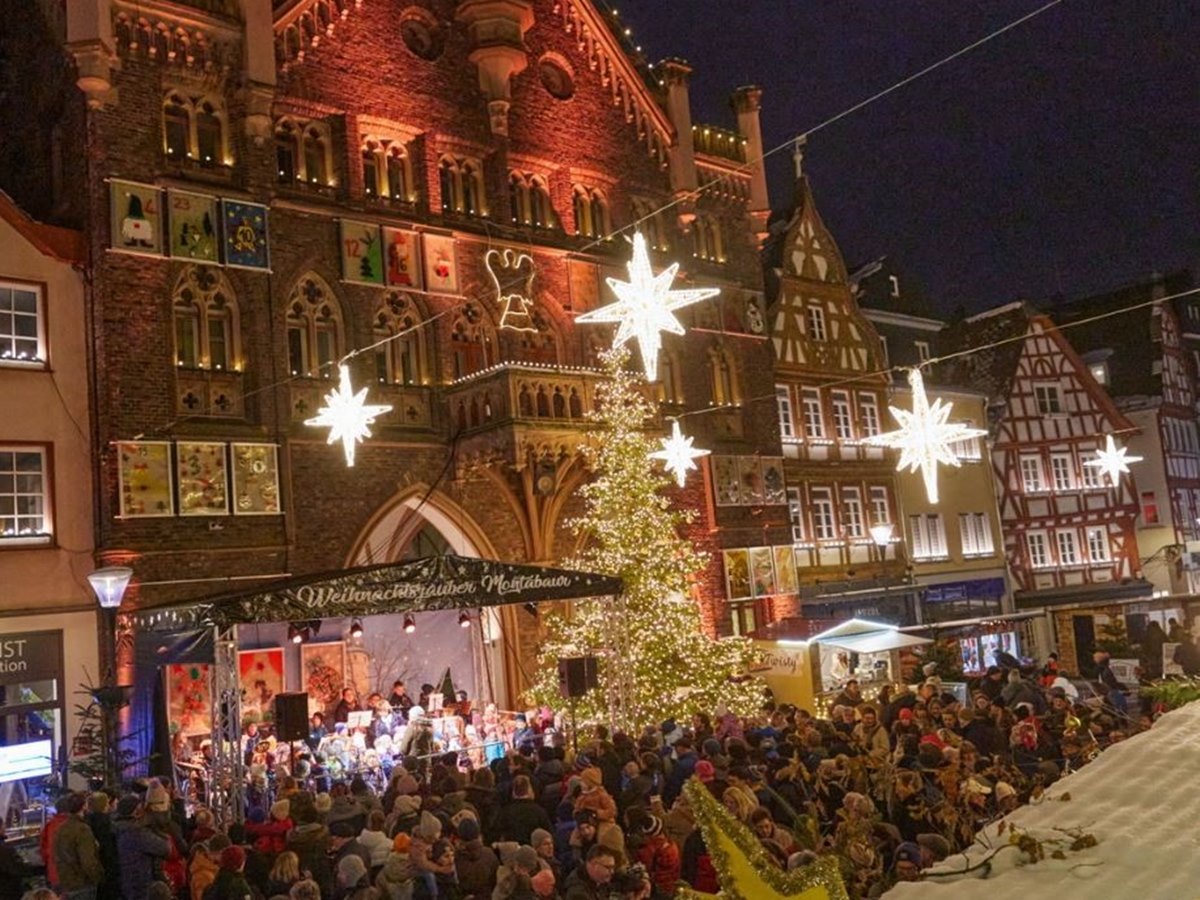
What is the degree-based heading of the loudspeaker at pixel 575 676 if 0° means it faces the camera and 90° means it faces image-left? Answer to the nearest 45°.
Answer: approximately 315°

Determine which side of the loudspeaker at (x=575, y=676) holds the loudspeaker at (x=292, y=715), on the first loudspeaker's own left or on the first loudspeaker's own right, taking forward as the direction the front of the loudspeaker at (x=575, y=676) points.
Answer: on the first loudspeaker's own right

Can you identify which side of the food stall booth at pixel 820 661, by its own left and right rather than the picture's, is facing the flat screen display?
right

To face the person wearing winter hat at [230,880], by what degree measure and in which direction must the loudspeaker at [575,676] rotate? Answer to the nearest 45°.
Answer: approximately 45° to its right

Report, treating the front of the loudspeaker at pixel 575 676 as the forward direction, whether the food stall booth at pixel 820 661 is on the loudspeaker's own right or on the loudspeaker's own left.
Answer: on the loudspeaker's own left
